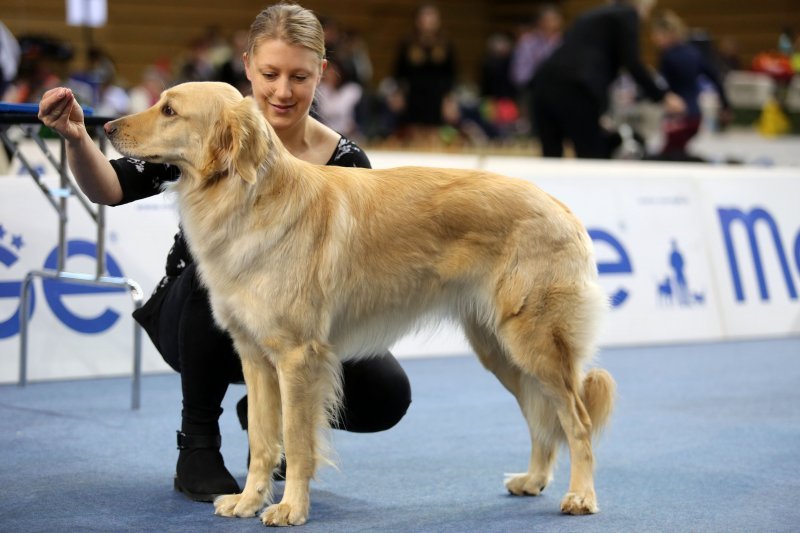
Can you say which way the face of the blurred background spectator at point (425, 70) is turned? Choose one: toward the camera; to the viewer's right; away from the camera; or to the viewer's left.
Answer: toward the camera

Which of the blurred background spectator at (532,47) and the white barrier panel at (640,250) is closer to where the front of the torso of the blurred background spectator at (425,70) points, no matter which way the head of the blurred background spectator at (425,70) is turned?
the white barrier panel

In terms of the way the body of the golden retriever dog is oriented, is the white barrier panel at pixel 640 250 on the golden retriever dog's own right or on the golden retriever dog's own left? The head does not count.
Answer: on the golden retriever dog's own right

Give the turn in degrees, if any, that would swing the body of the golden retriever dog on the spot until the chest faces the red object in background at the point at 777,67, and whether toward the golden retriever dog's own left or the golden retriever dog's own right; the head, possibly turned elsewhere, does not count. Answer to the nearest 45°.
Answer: approximately 135° to the golden retriever dog's own right

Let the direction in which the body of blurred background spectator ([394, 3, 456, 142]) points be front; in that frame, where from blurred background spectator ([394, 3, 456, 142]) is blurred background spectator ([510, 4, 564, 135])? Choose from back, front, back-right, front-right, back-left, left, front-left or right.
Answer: back-left

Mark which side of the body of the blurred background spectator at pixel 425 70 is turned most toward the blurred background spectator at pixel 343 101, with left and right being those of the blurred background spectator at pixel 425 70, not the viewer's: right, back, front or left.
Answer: right

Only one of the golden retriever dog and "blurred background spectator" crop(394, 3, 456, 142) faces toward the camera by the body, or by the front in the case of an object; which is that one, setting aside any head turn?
the blurred background spectator

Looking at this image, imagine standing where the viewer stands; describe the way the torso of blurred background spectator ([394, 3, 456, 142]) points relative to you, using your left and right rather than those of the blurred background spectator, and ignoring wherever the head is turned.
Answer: facing the viewer

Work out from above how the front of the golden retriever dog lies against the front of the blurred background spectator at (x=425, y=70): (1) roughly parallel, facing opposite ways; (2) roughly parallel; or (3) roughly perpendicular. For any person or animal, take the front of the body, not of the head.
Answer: roughly perpendicular

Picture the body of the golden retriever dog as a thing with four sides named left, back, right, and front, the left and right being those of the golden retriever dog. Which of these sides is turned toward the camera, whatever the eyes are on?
left

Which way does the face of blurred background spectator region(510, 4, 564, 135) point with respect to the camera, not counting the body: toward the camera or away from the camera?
toward the camera

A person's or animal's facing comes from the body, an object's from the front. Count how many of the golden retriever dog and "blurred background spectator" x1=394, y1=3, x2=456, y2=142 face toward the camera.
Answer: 1
